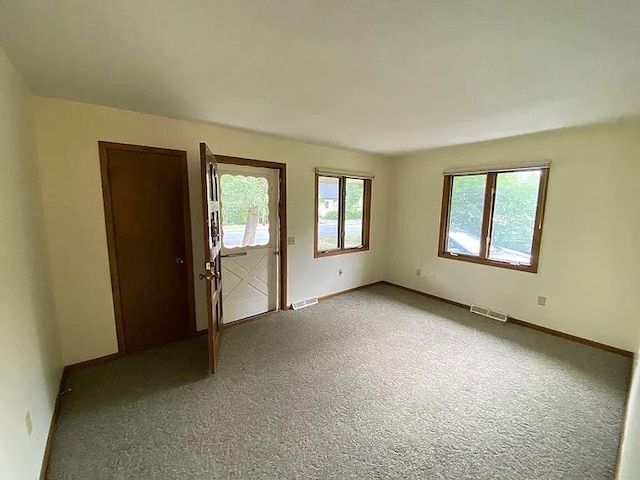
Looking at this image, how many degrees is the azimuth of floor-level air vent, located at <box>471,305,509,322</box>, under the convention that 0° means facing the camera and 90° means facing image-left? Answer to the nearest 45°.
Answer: approximately 45°

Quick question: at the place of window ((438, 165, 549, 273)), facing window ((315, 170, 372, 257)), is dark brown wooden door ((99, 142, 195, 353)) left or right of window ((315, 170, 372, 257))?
left

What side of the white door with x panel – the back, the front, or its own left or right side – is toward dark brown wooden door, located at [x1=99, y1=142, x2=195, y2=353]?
right

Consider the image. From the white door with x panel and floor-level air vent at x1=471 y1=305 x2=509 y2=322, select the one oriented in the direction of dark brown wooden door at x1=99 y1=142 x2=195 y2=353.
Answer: the floor-level air vent

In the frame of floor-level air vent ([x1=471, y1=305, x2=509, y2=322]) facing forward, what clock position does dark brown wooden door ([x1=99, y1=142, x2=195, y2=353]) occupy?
The dark brown wooden door is roughly at 12 o'clock from the floor-level air vent.

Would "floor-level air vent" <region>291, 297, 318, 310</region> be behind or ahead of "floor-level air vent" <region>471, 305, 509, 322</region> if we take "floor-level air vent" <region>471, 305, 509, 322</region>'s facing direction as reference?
ahead
